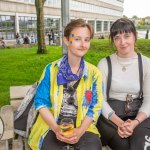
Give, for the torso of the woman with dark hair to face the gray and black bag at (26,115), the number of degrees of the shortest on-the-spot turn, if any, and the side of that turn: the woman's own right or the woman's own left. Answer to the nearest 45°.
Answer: approximately 90° to the woman's own right

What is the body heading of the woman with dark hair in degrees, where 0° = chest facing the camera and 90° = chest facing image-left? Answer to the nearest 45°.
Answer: approximately 0°
